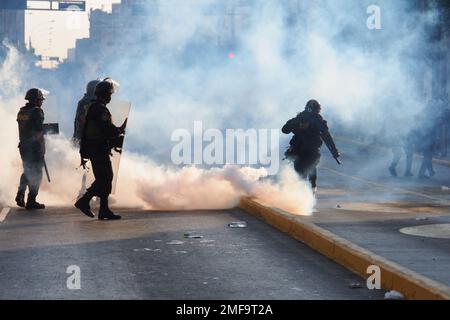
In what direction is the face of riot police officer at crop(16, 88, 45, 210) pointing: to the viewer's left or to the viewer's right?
to the viewer's right

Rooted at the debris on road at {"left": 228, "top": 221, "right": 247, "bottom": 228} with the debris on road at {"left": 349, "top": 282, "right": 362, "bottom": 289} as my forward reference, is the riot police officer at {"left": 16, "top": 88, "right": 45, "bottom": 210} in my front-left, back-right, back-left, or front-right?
back-right

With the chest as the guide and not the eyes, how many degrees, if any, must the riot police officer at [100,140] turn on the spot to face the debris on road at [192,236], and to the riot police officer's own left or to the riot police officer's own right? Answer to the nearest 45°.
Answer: approximately 45° to the riot police officer's own right

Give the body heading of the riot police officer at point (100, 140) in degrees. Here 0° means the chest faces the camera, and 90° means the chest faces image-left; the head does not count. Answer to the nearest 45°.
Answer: approximately 270°
